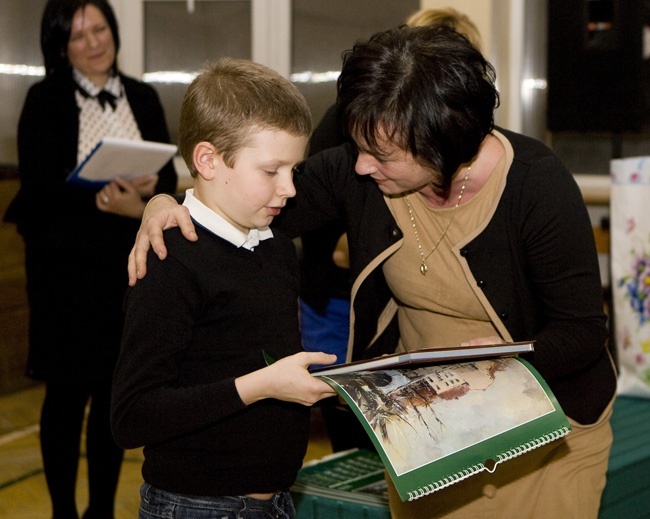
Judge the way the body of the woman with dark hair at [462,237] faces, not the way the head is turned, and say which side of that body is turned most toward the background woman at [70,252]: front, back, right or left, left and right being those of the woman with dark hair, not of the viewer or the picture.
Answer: right

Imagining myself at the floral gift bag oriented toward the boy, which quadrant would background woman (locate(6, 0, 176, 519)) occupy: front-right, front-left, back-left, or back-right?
front-right

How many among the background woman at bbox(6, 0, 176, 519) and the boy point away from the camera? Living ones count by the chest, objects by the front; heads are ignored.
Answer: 0

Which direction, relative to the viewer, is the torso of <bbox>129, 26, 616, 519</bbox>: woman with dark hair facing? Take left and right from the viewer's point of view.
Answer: facing the viewer and to the left of the viewer

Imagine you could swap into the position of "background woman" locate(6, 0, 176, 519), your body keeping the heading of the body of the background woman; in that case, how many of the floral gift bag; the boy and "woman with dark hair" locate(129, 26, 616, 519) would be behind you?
0

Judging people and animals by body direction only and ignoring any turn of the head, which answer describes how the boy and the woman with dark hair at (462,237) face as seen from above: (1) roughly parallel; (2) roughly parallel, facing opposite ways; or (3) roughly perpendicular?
roughly perpendicular

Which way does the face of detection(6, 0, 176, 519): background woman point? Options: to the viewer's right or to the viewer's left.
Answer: to the viewer's right

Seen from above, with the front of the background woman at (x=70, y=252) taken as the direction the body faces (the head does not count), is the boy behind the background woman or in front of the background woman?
in front

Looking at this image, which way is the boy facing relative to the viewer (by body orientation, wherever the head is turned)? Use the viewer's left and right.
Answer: facing the viewer and to the right of the viewer

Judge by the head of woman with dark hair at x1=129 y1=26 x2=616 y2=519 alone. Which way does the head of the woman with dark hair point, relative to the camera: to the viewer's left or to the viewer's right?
to the viewer's left
